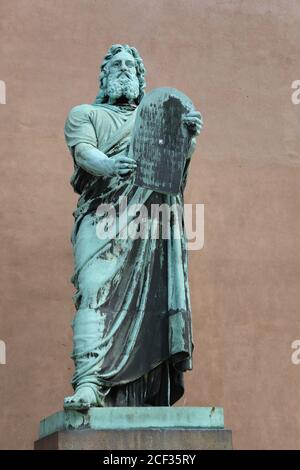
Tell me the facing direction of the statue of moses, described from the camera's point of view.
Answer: facing the viewer
